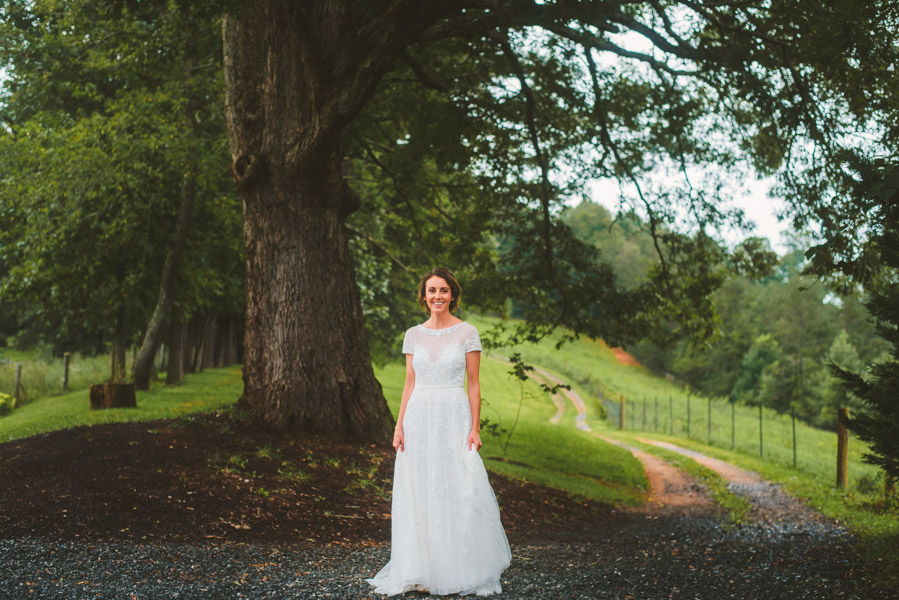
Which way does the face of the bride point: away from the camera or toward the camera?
toward the camera

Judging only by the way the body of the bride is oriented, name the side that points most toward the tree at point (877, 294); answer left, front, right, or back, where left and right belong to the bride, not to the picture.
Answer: left

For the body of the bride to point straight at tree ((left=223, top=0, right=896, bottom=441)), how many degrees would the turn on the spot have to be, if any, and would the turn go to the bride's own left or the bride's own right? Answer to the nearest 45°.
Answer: approximately 180°

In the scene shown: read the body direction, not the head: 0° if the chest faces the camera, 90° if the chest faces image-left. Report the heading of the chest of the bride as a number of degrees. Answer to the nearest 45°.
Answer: approximately 0°

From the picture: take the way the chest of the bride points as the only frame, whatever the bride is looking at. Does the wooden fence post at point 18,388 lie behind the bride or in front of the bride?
behind

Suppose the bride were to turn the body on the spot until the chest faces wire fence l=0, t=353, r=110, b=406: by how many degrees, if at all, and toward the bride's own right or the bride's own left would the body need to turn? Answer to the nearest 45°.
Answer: approximately 135° to the bride's own right
